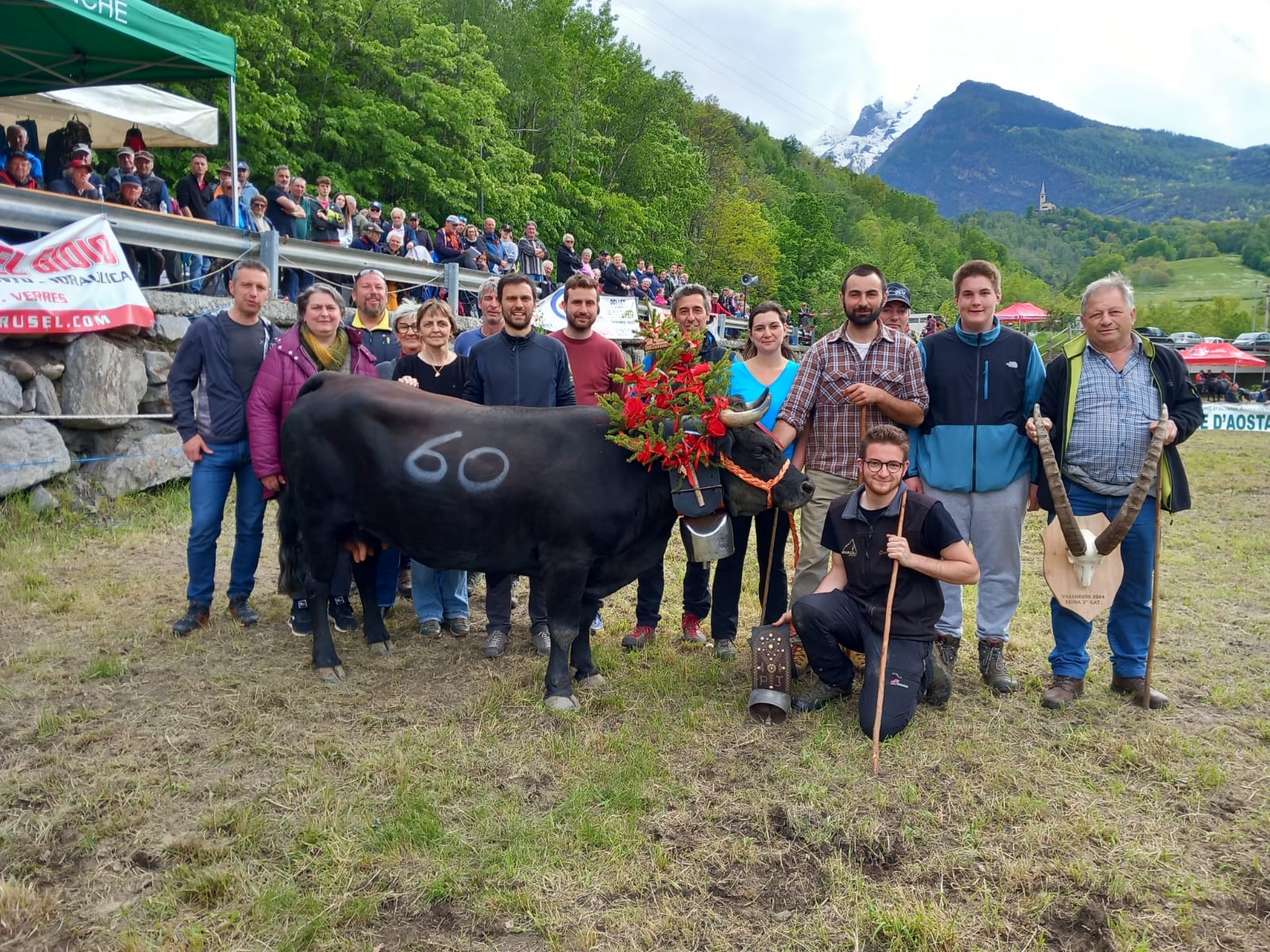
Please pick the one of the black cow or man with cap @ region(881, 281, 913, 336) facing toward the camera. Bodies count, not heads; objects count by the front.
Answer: the man with cap

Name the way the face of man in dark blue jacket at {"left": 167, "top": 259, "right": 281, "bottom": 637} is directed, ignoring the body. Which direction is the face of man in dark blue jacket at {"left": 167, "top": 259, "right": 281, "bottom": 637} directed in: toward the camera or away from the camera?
toward the camera

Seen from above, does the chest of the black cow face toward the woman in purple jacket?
no

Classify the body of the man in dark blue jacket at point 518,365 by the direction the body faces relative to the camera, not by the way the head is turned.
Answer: toward the camera

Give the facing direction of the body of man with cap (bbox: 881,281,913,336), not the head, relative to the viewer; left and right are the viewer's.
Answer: facing the viewer

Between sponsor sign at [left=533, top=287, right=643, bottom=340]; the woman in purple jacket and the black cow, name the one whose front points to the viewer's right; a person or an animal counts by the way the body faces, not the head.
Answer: the black cow

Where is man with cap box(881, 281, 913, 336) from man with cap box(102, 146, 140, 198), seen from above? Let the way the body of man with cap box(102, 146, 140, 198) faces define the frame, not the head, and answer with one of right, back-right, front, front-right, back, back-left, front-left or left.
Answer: front

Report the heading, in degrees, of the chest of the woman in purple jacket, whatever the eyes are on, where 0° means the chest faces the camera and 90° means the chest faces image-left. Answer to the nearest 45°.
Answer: approximately 0°

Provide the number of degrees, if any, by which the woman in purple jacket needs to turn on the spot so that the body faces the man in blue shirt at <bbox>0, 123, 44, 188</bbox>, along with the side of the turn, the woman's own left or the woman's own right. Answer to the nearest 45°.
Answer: approximately 135° to the woman's own right

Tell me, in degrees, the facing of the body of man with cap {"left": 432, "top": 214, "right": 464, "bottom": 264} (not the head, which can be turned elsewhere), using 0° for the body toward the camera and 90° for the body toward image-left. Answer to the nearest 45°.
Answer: approximately 315°

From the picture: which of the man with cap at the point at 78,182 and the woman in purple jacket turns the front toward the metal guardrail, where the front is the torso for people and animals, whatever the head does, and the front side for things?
the man with cap

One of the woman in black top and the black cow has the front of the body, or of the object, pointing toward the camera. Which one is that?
the woman in black top

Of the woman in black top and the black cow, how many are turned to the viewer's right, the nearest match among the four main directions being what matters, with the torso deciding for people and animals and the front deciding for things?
1

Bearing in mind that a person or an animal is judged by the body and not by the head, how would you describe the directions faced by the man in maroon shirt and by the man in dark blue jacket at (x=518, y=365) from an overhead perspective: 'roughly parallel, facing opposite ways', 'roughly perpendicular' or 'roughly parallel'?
roughly parallel

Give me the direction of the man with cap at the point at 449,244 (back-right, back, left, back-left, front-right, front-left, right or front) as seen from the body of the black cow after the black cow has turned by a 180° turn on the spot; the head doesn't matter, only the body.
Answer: right

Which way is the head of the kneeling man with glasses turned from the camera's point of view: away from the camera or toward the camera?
toward the camera

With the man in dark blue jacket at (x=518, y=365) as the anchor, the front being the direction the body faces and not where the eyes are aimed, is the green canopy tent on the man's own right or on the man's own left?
on the man's own right
